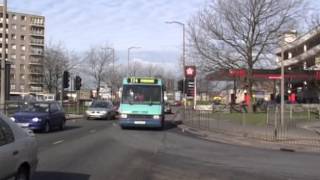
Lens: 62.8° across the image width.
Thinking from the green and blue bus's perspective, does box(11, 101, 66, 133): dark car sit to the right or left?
on its right

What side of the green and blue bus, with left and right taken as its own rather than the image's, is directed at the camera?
front

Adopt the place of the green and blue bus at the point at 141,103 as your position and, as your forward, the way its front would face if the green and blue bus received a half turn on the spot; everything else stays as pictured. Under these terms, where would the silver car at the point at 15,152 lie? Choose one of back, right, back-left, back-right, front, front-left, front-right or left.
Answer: back

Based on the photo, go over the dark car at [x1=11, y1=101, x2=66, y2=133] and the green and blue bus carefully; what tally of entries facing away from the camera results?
0
